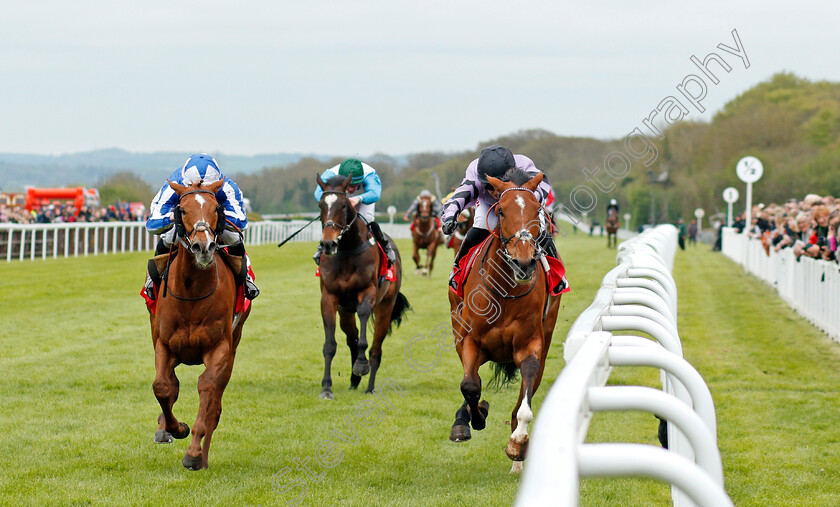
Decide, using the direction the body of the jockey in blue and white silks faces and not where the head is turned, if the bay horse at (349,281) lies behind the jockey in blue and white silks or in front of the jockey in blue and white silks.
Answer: behind

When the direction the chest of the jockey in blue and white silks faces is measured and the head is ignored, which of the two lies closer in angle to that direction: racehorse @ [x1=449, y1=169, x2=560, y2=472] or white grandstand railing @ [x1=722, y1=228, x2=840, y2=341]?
the racehorse

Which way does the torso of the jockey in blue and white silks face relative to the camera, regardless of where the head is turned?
toward the camera

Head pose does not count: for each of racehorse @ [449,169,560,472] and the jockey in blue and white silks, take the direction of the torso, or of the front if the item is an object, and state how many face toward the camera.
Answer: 2

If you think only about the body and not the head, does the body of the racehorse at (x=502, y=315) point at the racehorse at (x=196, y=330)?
no

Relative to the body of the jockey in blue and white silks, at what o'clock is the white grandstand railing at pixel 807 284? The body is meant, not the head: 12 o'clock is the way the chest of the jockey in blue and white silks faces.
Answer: The white grandstand railing is roughly at 8 o'clock from the jockey in blue and white silks.

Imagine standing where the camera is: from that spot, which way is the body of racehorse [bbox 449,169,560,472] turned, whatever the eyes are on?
toward the camera

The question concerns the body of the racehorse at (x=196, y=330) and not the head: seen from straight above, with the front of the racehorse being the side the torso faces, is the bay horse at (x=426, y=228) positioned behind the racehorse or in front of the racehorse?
behind

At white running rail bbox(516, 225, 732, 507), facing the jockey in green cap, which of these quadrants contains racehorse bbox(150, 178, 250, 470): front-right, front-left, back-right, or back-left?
front-left

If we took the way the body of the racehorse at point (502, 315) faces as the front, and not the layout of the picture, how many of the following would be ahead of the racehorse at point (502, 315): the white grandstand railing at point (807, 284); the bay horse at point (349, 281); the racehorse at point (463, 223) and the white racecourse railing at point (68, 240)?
0

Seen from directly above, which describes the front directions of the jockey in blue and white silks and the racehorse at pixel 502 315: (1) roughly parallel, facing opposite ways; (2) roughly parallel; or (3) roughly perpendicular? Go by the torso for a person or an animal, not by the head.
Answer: roughly parallel

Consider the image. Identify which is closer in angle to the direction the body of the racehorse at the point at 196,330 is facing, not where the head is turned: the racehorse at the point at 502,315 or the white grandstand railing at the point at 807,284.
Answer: the racehorse

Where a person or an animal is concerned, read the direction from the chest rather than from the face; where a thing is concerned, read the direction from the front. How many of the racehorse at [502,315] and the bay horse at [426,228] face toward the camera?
2

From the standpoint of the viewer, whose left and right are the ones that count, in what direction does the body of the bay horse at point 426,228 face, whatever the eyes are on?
facing the viewer

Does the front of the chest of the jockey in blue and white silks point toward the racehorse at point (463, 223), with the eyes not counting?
no

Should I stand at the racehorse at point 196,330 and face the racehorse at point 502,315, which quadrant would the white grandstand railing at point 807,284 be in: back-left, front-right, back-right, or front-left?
front-left

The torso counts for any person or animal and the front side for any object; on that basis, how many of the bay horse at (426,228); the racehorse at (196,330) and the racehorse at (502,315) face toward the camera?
3

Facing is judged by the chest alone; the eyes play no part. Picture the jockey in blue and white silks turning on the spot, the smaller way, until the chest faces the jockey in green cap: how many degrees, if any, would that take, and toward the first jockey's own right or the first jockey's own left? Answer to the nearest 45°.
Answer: approximately 135° to the first jockey's own left

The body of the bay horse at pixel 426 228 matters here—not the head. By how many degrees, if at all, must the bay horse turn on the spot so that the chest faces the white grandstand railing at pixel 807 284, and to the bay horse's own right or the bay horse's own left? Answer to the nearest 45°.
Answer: approximately 45° to the bay horse's own left

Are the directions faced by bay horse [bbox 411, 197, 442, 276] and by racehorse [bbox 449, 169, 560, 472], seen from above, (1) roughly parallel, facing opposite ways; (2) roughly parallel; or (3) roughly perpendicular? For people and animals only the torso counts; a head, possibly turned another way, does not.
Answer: roughly parallel

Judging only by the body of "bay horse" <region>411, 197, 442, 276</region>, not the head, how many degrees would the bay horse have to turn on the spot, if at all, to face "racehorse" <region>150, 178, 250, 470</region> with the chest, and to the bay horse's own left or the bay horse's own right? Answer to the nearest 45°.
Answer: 0° — it already faces it
